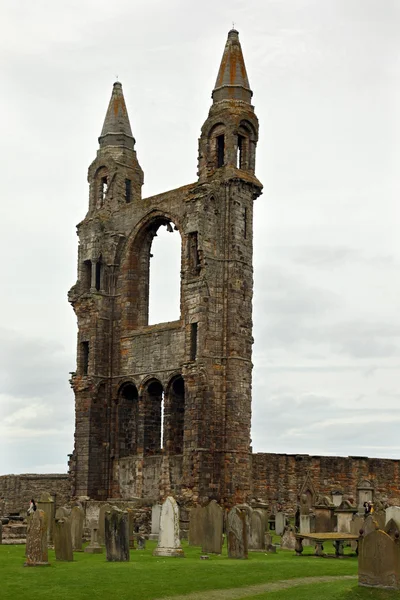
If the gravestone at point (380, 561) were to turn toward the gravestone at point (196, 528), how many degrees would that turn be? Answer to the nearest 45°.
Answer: approximately 135° to its right

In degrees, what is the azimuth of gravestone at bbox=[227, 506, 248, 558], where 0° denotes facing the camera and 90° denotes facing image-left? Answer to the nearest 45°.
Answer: approximately 45°

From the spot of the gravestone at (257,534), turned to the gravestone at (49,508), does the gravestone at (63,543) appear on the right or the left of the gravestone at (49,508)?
left

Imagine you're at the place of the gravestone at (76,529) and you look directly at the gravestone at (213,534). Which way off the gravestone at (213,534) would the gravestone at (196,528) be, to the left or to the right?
left

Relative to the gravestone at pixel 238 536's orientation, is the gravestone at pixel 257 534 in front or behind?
behind
